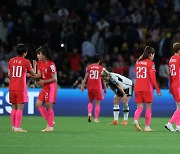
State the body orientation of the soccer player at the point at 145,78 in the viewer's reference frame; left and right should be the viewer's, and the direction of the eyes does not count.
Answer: facing away from the viewer and to the right of the viewer

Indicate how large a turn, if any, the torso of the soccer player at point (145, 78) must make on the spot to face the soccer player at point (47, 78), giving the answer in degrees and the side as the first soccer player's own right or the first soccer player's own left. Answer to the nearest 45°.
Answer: approximately 135° to the first soccer player's own left

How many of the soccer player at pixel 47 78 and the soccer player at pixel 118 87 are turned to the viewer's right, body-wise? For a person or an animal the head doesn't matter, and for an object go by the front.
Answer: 0

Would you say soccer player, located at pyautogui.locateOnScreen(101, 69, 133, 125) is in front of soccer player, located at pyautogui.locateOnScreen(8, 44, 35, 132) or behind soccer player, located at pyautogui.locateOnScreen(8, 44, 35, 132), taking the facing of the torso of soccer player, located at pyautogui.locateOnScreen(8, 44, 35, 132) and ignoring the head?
in front

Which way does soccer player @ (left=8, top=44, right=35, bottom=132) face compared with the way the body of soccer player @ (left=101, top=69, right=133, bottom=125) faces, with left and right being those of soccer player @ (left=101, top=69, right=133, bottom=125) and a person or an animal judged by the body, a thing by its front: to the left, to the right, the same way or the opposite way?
the opposite way

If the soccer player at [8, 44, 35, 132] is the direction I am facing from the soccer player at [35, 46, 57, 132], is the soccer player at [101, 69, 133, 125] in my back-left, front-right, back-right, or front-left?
back-right

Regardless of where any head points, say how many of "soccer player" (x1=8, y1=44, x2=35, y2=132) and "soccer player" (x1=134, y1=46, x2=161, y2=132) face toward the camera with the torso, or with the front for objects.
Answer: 0

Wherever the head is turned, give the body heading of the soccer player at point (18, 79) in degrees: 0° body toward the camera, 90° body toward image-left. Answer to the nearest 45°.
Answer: approximately 225°

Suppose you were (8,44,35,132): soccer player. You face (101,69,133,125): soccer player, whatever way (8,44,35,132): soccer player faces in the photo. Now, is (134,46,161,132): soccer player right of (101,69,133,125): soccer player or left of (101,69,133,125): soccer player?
right
